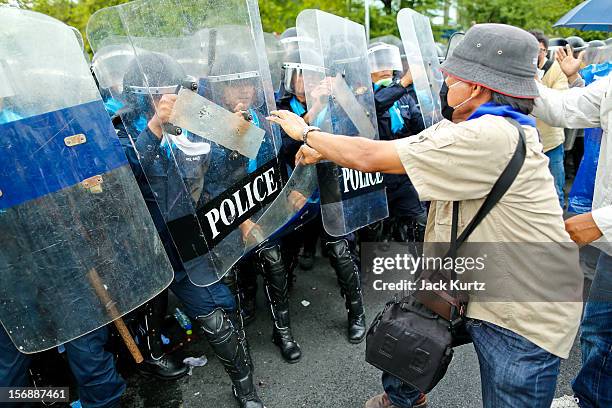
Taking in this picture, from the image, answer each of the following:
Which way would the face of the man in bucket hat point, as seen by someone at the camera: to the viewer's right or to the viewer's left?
to the viewer's left

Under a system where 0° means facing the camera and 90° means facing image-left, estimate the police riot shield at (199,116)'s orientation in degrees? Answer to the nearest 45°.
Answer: approximately 315°

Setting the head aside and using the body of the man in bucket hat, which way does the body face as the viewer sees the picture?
to the viewer's left

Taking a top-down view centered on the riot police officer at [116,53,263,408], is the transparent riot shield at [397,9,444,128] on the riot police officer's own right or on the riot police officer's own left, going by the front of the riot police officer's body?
on the riot police officer's own left

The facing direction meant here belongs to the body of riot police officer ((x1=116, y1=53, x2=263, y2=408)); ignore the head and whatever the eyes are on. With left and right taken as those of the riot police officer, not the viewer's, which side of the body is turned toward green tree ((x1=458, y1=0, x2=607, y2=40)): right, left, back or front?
left

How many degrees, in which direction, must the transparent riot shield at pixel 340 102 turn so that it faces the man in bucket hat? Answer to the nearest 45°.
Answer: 0° — it already faces them

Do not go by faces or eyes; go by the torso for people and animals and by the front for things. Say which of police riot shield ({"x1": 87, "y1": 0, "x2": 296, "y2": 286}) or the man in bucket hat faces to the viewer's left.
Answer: the man in bucket hat

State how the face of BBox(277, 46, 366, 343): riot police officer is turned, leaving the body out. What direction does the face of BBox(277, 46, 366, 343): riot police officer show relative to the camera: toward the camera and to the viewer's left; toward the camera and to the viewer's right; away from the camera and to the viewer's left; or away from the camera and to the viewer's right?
toward the camera and to the viewer's right

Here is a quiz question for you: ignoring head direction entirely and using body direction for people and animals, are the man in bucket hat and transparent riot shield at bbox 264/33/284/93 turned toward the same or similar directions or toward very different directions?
very different directions

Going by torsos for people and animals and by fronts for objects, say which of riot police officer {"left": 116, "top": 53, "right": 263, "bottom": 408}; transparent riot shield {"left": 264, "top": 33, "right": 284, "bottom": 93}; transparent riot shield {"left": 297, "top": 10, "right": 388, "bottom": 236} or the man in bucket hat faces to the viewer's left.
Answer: the man in bucket hat
